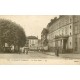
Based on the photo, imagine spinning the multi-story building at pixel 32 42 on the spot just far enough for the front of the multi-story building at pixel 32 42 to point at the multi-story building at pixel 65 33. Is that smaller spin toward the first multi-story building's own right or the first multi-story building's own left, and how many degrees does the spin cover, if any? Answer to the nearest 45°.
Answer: approximately 90° to the first multi-story building's own left

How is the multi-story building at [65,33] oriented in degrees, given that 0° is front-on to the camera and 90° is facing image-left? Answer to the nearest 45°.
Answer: approximately 45°

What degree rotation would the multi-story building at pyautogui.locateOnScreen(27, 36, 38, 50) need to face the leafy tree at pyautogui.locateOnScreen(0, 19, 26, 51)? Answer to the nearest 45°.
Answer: approximately 90° to its right

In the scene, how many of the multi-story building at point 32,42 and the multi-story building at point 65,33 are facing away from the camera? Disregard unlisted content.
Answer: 0

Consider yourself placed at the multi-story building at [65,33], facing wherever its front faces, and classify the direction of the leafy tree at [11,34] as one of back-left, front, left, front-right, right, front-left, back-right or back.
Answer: front-right
